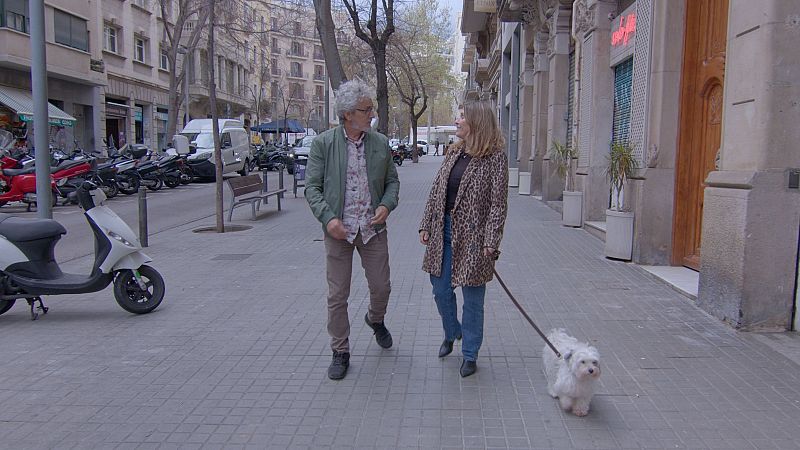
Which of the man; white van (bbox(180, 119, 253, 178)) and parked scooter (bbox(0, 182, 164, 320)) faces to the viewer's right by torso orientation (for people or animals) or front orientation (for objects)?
the parked scooter

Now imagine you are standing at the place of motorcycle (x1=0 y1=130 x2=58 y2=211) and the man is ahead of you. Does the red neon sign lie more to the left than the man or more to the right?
left

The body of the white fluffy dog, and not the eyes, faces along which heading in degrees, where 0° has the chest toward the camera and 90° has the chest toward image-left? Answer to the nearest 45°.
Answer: approximately 315°

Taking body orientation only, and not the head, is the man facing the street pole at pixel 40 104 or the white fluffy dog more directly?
the white fluffy dog

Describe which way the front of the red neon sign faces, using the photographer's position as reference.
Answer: facing the viewer and to the left of the viewer

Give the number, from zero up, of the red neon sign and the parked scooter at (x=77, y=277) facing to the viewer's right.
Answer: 1

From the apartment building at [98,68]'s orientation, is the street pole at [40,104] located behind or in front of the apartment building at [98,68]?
in front

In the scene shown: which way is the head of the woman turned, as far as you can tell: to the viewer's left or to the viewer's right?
to the viewer's left

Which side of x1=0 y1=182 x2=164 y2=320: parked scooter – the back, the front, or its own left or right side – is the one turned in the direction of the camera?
right

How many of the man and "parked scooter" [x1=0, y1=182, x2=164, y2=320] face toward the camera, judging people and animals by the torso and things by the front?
1

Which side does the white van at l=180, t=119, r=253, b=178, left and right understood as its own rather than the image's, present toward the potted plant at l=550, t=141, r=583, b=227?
left

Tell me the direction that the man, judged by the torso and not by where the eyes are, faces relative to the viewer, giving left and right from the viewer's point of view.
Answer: facing the viewer

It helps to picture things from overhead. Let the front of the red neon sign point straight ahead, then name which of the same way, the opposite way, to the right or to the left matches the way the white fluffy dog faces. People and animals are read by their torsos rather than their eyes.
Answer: to the left

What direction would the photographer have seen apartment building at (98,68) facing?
facing the viewer and to the right of the viewer

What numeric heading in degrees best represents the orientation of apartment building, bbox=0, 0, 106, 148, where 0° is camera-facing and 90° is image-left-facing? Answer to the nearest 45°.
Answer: approximately 315°

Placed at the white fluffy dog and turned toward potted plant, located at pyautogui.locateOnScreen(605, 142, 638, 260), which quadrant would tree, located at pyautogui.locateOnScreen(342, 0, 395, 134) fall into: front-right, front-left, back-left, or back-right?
front-left

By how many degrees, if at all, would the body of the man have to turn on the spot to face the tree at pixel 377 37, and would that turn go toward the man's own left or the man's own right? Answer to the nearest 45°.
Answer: approximately 180°
